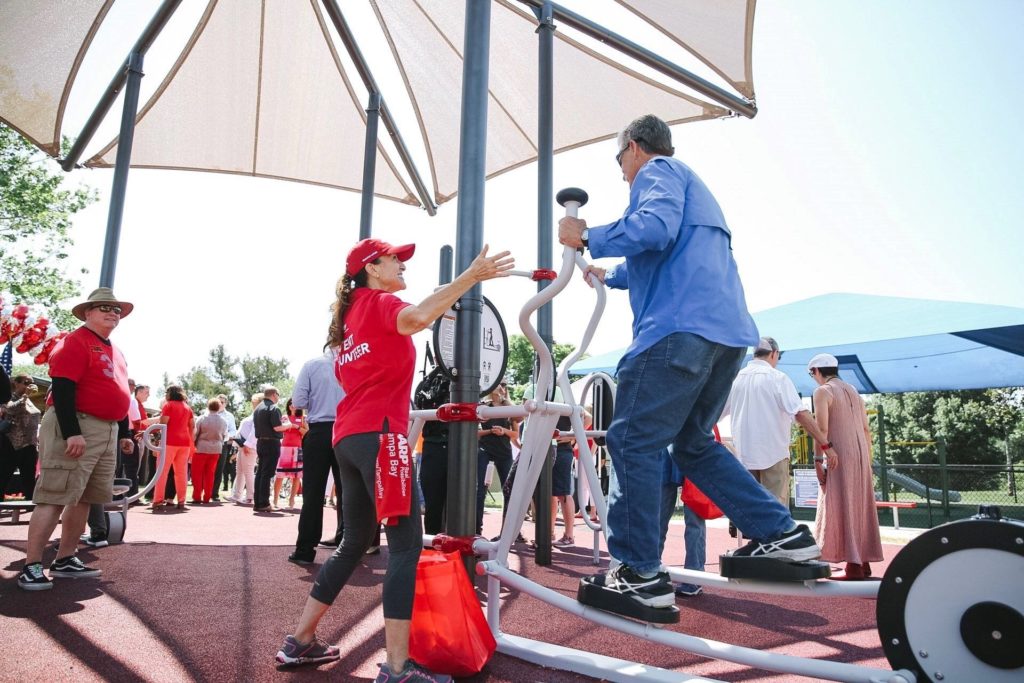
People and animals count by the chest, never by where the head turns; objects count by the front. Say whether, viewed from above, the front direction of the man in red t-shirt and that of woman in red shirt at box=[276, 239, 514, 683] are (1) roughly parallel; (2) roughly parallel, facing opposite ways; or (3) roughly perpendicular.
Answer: roughly perpendicular

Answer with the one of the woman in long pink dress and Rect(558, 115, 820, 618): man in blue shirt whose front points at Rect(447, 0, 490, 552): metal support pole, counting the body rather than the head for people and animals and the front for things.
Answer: the man in blue shirt

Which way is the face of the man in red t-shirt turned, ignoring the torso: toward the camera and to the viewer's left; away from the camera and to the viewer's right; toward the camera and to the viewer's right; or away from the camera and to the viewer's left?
toward the camera and to the viewer's right

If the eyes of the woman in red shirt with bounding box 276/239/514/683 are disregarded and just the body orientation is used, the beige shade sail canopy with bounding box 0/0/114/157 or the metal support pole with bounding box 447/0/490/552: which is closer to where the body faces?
the metal support pole

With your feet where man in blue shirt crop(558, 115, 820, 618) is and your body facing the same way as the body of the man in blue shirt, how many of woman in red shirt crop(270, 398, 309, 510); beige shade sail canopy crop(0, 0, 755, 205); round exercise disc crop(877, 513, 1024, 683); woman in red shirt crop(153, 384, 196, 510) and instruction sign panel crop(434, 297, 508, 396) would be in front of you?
4

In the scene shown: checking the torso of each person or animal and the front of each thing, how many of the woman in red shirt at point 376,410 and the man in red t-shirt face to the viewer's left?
0

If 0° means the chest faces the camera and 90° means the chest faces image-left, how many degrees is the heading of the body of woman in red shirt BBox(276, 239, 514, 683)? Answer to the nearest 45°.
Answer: approximately 225°

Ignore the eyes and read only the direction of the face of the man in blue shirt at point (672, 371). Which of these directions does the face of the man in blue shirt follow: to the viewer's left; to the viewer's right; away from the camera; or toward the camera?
to the viewer's left

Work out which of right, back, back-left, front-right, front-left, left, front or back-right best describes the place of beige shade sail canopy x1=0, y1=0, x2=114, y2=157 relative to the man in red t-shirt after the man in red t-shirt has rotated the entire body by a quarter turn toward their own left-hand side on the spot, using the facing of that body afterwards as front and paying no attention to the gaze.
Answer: front-left

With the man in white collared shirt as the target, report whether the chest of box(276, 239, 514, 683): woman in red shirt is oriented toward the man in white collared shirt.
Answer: yes

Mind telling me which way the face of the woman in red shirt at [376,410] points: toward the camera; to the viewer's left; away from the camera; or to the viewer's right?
to the viewer's right
